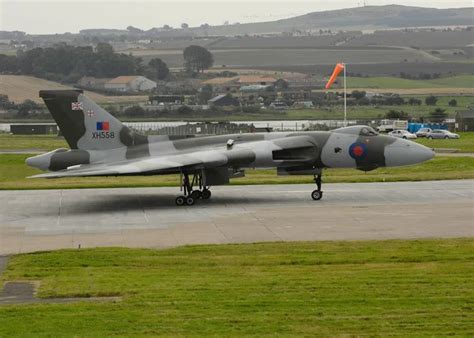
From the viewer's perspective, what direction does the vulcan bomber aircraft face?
to the viewer's right
